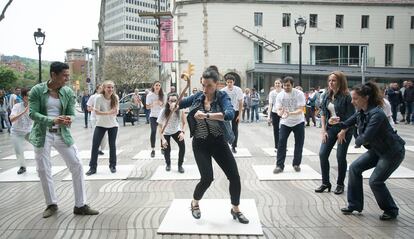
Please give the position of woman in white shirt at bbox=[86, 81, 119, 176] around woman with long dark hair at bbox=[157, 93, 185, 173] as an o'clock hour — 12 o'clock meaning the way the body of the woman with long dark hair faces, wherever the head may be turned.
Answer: The woman in white shirt is roughly at 3 o'clock from the woman with long dark hair.

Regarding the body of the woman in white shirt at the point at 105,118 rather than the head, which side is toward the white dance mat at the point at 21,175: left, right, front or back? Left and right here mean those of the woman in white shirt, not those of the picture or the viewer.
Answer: right

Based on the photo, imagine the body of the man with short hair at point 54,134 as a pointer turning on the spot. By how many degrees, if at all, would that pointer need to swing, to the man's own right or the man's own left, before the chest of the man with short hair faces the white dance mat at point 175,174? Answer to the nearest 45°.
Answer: approximately 90° to the man's own left

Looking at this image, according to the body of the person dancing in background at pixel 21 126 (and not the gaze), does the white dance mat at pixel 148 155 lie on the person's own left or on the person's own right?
on the person's own left

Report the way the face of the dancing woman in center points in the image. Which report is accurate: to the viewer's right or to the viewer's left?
to the viewer's left

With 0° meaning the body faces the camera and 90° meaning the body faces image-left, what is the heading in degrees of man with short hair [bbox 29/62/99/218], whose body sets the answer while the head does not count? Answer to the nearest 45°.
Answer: approximately 315°
